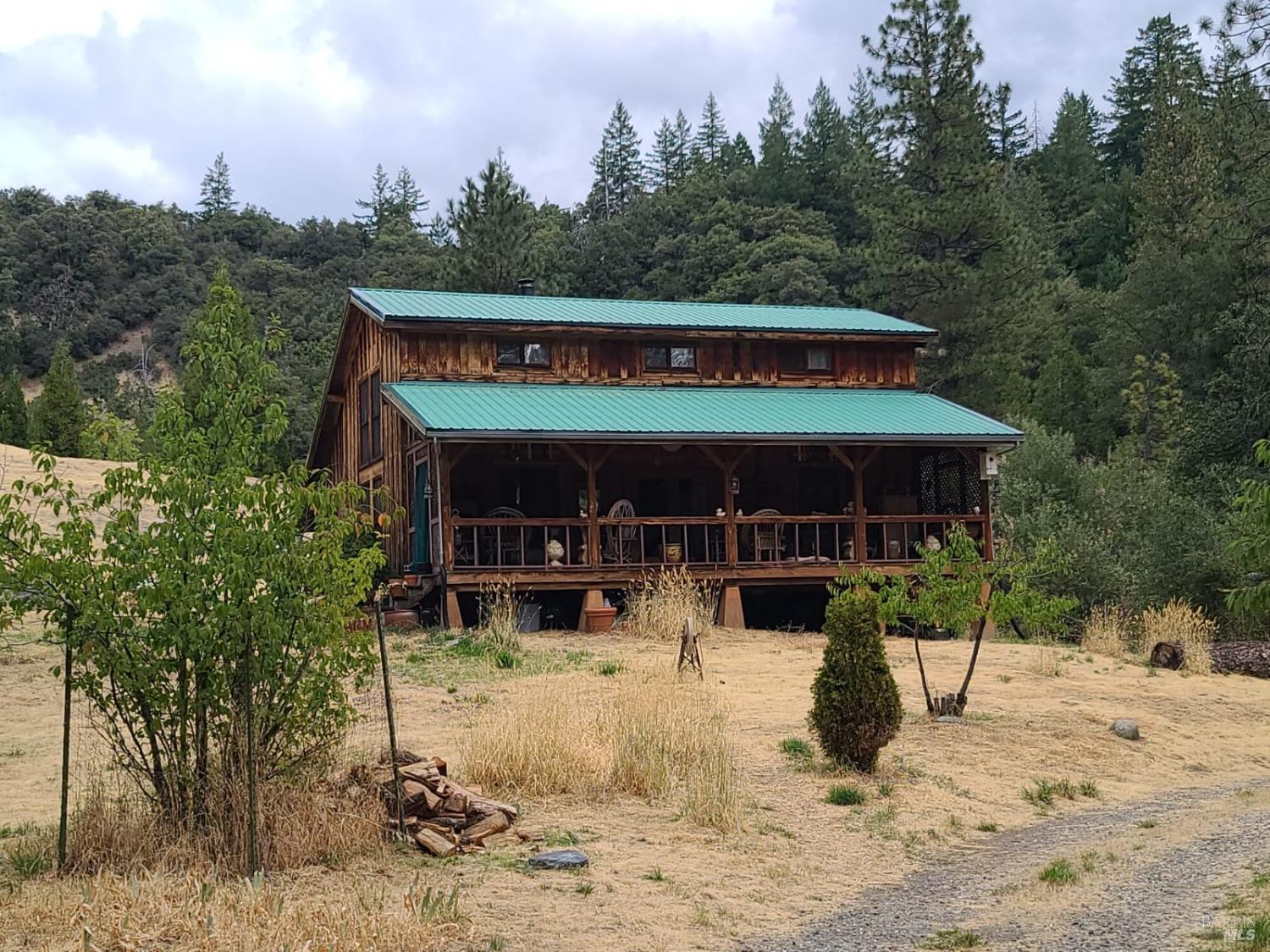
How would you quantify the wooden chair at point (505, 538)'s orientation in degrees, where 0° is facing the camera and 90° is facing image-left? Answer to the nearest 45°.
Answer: approximately 0°

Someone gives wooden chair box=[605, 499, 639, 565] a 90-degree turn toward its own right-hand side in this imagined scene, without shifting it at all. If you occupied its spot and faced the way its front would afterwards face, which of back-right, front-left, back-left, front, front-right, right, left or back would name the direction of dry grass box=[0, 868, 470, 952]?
left

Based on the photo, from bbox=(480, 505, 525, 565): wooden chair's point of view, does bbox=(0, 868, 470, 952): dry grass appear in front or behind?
in front

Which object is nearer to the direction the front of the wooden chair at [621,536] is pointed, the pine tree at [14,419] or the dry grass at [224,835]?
the dry grass

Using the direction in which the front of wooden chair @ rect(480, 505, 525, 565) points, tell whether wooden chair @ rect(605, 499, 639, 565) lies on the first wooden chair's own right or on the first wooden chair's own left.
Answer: on the first wooden chair's own left

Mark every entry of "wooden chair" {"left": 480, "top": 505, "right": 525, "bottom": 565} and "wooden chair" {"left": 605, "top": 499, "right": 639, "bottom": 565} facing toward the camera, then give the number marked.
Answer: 2

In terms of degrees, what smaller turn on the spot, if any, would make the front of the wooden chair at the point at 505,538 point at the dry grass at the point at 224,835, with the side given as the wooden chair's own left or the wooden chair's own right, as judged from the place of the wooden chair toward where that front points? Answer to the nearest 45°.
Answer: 0° — it already faces it

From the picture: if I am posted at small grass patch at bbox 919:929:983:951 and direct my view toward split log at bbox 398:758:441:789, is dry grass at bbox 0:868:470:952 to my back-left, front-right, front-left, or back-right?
front-left

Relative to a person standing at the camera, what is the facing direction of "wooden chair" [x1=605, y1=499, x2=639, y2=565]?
facing the viewer

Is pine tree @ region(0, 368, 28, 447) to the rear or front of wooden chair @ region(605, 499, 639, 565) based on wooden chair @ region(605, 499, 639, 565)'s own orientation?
to the rear
